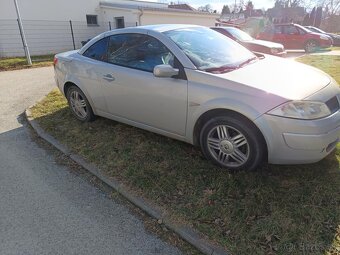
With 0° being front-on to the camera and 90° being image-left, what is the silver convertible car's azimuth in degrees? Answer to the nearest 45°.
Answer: approximately 315°

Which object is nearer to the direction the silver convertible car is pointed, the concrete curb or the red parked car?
the concrete curb

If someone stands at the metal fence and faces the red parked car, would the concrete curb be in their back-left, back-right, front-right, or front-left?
front-right

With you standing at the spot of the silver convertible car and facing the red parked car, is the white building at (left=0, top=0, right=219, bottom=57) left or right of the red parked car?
left

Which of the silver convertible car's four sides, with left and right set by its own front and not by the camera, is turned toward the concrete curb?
right

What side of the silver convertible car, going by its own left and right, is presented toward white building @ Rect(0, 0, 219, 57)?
back

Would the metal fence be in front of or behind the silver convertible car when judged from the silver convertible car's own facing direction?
behind

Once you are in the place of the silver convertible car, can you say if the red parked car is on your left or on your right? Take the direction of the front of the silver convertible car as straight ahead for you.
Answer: on your left
